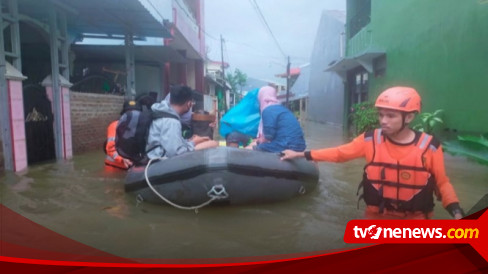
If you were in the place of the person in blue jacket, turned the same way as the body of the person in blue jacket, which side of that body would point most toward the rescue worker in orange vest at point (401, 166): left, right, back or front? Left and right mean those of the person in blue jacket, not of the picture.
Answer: back

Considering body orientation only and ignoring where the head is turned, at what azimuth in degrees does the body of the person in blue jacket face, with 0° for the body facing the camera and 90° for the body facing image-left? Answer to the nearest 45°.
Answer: approximately 135°

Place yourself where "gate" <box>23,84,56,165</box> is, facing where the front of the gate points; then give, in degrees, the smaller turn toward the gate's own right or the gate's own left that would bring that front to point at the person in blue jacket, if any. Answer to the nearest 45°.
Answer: approximately 45° to the gate's own left

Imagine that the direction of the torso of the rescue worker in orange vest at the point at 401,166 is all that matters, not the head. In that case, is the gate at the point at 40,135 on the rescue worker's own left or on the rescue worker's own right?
on the rescue worker's own right

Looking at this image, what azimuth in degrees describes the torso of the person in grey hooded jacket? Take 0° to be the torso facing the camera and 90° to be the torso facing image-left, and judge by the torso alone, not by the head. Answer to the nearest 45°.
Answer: approximately 225°
